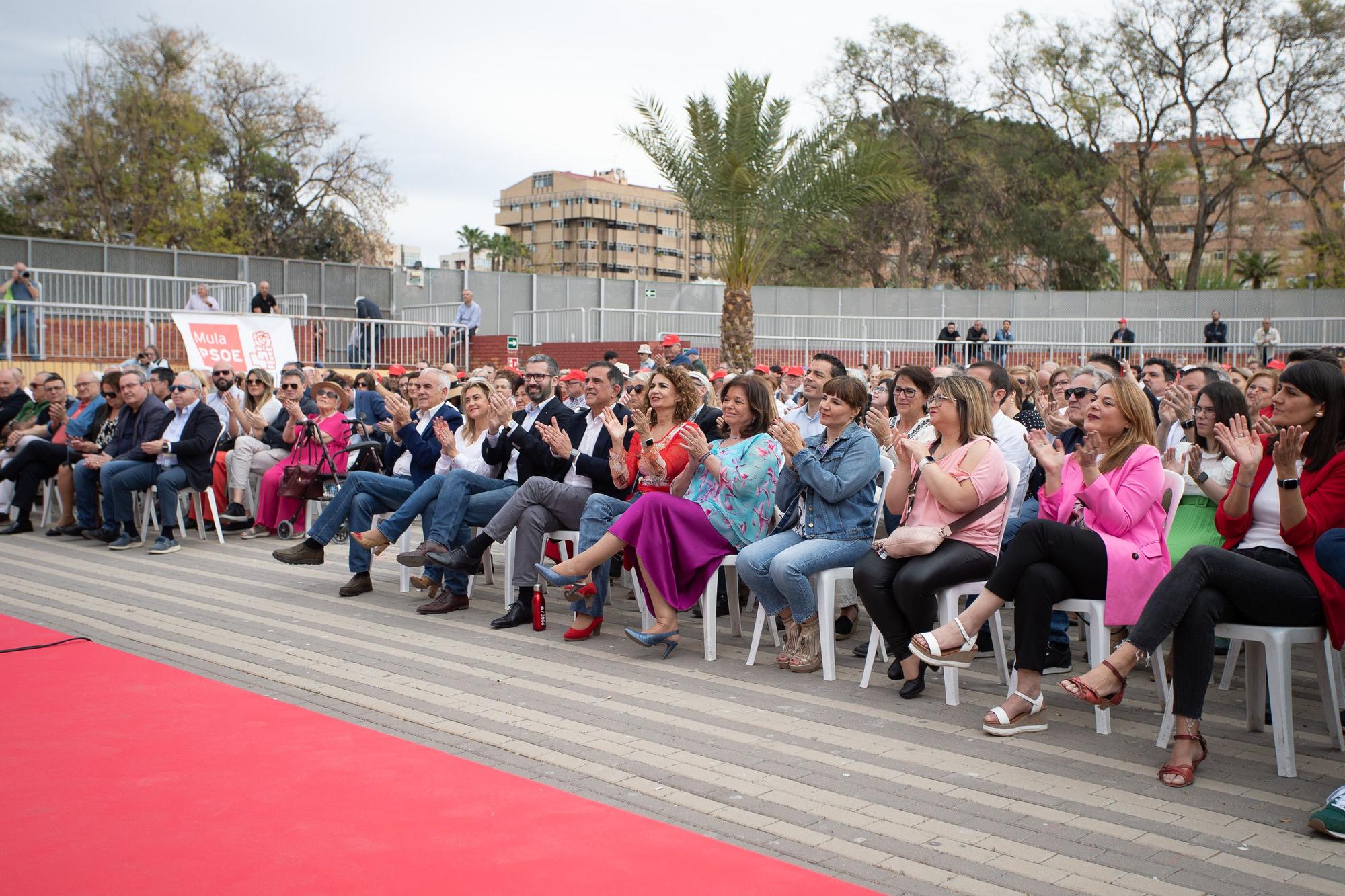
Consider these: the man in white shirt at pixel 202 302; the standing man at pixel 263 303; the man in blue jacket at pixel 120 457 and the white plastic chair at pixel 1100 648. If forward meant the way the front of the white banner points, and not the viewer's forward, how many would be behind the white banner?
2

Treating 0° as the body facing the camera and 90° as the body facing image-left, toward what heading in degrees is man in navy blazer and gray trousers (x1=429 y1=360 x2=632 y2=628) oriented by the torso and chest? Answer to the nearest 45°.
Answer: approximately 45°

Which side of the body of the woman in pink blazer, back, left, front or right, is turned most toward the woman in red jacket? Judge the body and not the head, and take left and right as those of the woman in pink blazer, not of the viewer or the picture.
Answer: left

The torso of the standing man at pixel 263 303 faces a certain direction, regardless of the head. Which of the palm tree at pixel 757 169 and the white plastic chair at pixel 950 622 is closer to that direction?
the white plastic chair

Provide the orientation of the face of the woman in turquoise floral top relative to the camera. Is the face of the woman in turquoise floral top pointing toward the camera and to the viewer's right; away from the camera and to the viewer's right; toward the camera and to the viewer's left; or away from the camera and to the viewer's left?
toward the camera and to the viewer's left

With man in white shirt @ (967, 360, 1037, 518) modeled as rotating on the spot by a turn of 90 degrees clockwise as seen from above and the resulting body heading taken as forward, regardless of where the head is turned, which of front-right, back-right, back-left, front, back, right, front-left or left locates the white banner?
front

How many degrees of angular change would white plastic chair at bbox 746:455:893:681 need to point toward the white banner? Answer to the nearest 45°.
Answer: approximately 90° to its right

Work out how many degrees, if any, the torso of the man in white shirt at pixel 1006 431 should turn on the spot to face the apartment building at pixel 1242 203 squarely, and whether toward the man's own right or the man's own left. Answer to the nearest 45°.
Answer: approximately 135° to the man's own right

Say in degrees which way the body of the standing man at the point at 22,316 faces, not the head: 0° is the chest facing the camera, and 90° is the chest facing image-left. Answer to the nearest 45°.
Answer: approximately 0°

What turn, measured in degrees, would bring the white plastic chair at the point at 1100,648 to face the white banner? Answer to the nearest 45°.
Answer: approximately 90° to its right

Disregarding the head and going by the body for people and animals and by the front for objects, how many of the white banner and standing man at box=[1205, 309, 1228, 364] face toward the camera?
2

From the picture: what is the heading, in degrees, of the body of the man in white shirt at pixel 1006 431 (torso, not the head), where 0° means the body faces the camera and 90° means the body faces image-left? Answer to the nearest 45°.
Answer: approximately 45°

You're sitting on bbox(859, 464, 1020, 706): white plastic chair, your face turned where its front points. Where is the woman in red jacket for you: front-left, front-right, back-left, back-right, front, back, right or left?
left

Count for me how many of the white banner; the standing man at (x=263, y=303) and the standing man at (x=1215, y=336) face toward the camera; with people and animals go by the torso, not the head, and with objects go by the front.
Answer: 3
